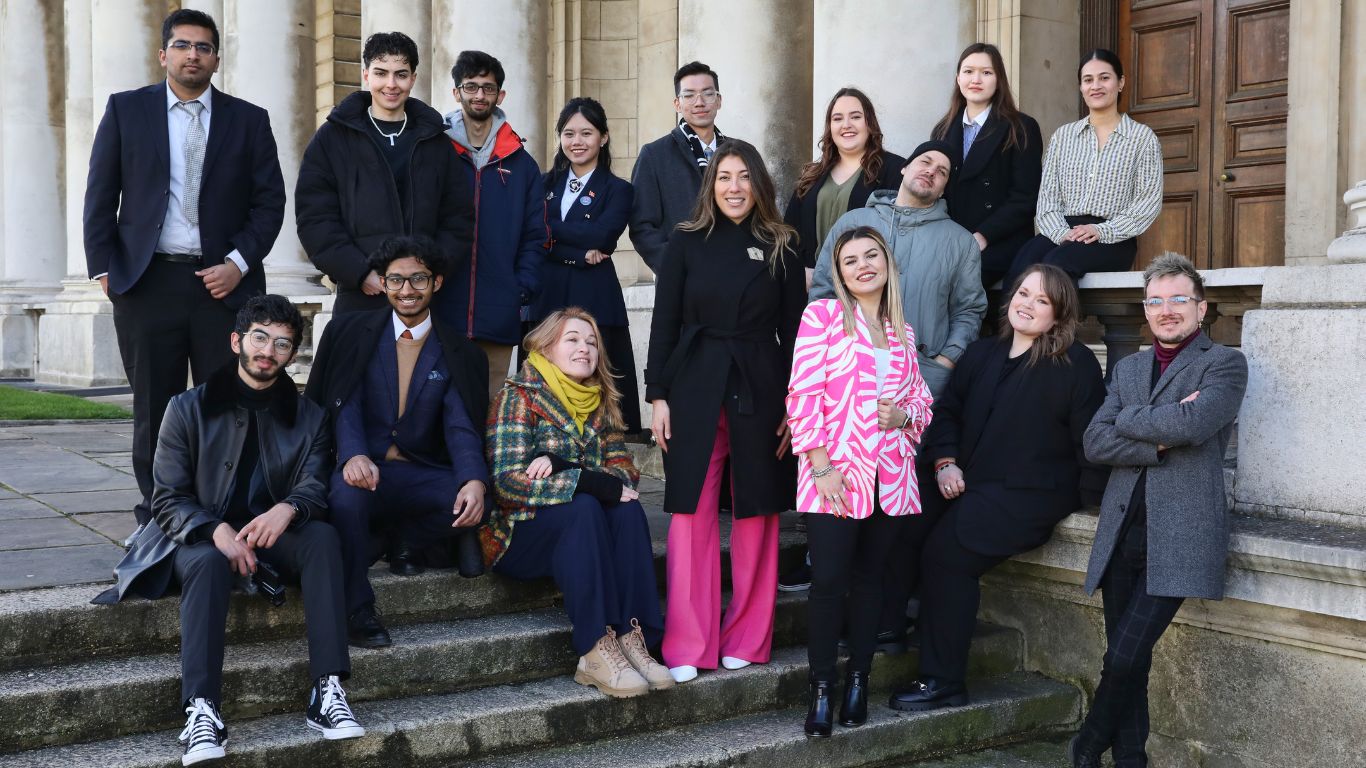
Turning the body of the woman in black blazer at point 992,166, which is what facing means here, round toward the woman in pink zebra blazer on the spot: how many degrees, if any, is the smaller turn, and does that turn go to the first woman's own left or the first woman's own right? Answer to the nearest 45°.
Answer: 0° — they already face them

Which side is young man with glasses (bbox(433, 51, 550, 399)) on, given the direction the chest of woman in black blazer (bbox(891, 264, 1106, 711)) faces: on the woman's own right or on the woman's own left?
on the woman's own right

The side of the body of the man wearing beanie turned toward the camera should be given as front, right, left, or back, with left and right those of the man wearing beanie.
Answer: front

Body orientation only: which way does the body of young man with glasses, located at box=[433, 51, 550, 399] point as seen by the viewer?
toward the camera

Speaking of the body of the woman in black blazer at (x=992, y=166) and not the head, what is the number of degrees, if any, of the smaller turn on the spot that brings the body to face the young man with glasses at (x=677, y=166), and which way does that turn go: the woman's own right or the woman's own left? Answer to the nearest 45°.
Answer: approximately 45° to the woman's own right

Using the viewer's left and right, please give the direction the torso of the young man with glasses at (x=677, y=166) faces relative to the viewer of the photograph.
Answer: facing the viewer and to the right of the viewer

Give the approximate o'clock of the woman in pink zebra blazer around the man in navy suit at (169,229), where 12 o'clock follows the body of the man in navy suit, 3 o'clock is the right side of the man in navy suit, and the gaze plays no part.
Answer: The woman in pink zebra blazer is roughly at 10 o'clock from the man in navy suit.

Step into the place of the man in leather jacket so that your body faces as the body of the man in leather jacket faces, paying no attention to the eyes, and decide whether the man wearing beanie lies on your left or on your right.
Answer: on your left
